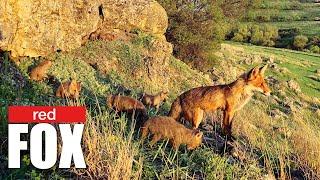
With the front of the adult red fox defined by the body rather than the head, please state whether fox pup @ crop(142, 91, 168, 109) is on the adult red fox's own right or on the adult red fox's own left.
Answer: on the adult red fox's own left

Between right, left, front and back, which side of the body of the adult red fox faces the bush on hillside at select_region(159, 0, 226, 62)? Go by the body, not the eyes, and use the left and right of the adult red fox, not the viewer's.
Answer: left

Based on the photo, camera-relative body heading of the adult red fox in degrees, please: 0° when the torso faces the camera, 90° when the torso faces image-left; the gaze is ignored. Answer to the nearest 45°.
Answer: approximately 270°

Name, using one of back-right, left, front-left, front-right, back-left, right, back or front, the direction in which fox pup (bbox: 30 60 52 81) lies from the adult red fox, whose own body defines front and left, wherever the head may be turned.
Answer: back-left

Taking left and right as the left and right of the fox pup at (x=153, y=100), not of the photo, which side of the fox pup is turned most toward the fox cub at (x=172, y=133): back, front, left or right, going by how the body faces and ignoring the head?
right

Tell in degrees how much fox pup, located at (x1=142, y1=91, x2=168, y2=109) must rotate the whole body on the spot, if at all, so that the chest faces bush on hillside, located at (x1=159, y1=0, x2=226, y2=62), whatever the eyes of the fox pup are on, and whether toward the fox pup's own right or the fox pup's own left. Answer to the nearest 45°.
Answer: approximately 90° to the fox pup's own left

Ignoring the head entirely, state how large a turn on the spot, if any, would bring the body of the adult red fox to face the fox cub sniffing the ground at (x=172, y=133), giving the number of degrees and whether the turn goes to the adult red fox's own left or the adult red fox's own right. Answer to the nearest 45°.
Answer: approximately 135° to the adult red fox's own right

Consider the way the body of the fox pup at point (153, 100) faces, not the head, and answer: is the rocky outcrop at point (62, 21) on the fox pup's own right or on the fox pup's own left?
on the fox pup's own left

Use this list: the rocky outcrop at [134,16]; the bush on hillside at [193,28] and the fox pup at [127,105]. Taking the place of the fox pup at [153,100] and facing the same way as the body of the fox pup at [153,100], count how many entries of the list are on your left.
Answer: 2

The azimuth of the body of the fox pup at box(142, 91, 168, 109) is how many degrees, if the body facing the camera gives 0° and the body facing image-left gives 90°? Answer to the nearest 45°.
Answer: approximately 270°

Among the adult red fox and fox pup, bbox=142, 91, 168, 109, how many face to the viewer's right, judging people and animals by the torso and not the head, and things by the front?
2
